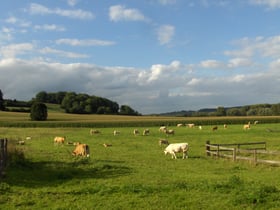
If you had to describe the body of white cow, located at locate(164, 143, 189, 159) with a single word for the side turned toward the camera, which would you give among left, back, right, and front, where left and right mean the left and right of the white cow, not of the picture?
left

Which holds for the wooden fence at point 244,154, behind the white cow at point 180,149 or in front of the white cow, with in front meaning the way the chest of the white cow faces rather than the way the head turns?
behind
